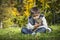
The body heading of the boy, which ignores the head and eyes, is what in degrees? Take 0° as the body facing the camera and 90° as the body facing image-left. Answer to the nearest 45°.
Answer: approximately 0°
